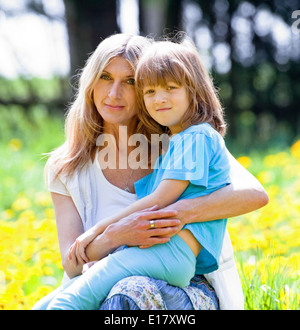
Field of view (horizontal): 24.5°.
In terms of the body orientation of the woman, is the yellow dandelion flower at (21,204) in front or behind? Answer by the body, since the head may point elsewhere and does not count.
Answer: behind

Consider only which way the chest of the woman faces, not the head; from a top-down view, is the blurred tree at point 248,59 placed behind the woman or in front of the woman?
behind

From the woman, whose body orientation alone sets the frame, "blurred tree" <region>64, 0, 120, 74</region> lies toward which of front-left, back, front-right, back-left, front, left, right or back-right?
back

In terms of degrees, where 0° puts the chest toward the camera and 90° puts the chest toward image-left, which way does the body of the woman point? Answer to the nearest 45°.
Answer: approximately 0°

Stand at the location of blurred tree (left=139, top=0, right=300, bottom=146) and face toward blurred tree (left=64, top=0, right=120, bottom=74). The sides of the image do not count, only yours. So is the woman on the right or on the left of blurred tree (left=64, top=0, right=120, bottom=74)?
left
